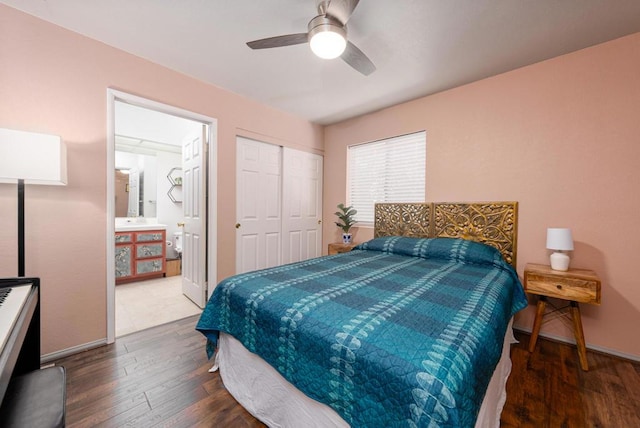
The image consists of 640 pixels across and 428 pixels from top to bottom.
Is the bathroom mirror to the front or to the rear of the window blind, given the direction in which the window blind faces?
to the front

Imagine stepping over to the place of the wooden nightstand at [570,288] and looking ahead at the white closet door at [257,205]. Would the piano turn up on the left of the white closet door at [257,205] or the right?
left

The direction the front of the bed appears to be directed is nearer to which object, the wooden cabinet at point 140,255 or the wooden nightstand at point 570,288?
the wooden cabinet

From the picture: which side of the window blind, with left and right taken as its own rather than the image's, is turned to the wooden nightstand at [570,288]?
left

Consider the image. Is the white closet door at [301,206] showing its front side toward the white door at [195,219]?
no

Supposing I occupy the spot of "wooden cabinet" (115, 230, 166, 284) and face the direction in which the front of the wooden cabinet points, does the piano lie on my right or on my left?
on my right

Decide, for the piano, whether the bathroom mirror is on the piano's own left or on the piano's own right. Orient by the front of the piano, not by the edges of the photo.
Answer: on the piano's own left

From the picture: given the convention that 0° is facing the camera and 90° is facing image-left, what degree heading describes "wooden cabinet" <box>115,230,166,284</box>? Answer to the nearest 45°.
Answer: approximately 315°

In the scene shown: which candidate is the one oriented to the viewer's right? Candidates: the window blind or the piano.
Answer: the piano

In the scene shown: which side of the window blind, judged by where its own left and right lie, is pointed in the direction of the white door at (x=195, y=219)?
front

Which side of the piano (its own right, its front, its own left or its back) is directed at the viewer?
right

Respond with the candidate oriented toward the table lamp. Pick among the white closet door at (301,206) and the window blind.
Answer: the white closet door

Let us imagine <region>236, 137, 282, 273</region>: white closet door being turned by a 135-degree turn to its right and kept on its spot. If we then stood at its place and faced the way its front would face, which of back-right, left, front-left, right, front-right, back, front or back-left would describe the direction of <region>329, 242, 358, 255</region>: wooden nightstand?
back

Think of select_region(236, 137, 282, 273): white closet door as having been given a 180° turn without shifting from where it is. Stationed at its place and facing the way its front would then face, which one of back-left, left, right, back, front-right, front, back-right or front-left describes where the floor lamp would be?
left

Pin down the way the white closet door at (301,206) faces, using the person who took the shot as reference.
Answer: facing the viewer and to the right of the viewer
